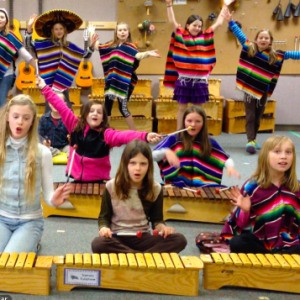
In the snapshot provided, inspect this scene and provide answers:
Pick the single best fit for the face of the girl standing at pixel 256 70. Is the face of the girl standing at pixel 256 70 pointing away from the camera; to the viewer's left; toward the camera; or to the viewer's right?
toward the camera

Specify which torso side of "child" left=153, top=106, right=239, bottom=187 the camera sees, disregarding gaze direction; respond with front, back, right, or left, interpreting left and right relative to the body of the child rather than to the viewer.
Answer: front

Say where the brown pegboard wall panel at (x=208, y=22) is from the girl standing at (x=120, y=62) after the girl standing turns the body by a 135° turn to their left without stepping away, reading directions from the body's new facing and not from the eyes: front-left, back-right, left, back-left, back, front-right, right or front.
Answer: front

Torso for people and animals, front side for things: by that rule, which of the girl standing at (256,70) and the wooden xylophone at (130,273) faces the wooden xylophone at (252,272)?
the girl standing

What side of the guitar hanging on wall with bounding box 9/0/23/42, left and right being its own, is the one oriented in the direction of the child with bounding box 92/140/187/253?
front

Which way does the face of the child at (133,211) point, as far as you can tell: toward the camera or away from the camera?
toward the camera

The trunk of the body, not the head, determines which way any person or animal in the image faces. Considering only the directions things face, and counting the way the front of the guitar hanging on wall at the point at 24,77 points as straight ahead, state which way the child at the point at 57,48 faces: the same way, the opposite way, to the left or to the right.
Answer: the same way

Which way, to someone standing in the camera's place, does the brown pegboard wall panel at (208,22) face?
facing the viewer

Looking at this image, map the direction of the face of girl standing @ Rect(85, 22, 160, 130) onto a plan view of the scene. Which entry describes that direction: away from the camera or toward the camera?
toward the camera

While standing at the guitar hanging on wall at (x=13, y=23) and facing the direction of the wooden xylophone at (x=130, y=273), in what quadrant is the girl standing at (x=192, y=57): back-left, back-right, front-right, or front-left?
front-left

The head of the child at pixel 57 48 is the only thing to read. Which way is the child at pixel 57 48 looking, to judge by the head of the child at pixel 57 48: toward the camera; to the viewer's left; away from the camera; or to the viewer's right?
toward the camera

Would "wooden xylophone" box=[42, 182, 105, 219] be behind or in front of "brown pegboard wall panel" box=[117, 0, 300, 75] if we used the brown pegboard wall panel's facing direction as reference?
in front
